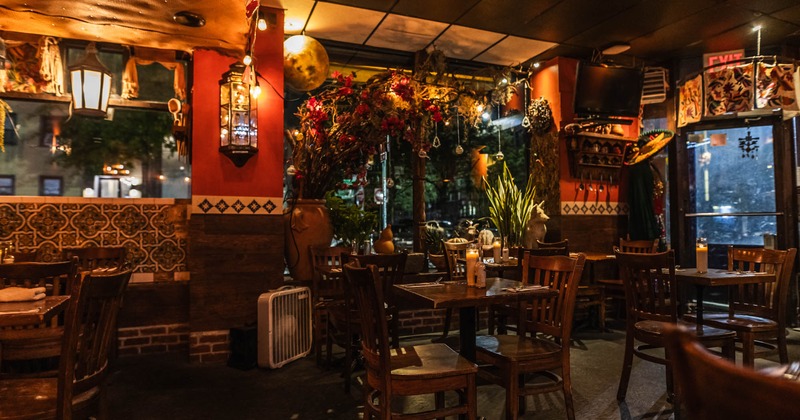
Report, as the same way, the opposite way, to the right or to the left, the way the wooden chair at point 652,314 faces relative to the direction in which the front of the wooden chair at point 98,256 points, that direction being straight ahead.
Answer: the opposite way

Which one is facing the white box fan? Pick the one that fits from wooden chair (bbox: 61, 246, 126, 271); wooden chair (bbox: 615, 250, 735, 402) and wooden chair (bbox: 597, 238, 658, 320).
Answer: wooden chair (bbox: 597, 238, 658, 320)

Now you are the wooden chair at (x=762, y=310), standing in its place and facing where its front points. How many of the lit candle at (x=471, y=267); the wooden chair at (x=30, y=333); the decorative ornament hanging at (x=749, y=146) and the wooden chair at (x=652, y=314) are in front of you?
3

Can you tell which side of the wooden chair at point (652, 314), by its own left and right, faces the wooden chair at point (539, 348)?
back

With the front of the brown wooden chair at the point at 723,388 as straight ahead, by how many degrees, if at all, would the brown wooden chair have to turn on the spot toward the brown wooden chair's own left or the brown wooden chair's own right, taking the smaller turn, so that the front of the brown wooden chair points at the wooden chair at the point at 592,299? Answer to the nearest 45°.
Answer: approximately 90° to the brown wooden chair's own left

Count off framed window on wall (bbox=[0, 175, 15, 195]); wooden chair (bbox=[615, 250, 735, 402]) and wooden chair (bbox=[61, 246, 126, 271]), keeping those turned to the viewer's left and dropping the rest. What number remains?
0

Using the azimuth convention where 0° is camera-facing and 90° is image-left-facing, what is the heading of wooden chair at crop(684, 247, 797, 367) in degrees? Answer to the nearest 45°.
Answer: approximately 45°

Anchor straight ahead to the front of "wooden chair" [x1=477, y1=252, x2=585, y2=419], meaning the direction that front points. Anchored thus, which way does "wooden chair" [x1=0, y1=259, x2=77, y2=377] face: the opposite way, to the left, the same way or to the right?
to the left

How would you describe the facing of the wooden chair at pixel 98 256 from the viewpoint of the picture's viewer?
facing the viewer
